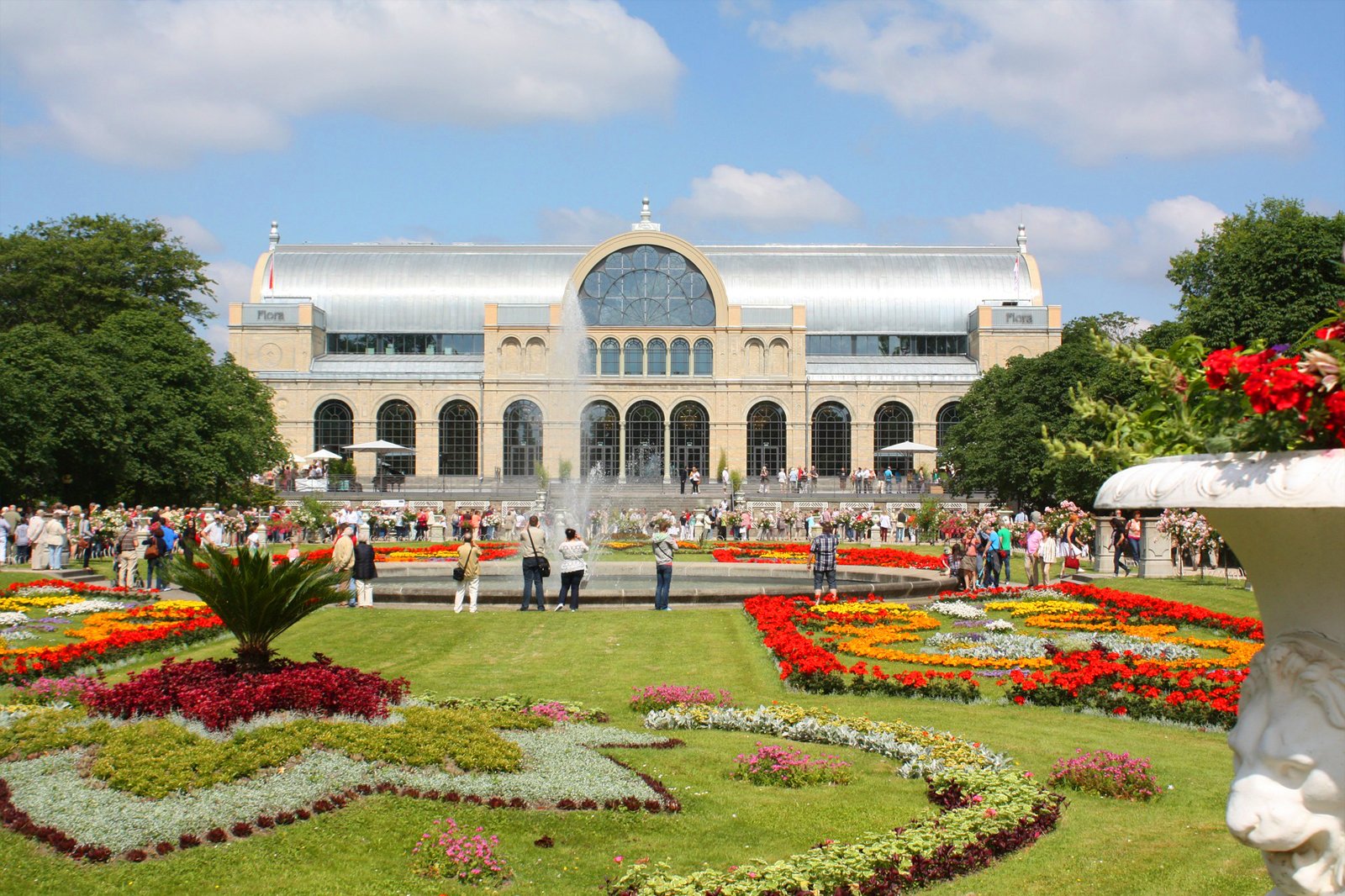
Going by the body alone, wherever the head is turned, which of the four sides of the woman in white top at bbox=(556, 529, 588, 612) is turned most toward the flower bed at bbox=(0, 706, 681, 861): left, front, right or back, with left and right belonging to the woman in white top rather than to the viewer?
back

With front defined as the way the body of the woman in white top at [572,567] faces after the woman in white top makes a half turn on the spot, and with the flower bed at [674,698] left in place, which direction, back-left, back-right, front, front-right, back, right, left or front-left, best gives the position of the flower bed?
front

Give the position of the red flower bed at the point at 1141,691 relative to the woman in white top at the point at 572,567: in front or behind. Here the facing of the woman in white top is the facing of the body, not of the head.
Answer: behind

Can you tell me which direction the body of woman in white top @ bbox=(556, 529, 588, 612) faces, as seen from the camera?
away from the camera

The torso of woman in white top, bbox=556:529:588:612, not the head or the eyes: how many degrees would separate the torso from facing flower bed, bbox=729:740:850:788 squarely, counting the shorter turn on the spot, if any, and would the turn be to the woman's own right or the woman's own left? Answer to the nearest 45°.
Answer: approximately 180°

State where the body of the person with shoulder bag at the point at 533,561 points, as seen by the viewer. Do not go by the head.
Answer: away from the camera

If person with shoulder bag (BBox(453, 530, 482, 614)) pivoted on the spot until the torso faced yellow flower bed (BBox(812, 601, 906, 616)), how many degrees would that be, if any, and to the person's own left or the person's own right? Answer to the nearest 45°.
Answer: approximately 90° to the person's own right

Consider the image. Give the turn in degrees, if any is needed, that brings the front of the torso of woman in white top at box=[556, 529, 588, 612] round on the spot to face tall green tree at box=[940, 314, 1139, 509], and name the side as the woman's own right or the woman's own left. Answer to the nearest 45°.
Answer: approximately 45° to the woman's own right

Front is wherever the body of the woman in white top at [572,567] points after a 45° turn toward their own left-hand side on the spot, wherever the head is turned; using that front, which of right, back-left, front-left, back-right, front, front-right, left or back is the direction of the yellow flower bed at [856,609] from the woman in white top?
back-right

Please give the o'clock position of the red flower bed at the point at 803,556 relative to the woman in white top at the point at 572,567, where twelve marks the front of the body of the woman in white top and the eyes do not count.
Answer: The red flower bed is roughly at 1 o'clock from the woman in white top.

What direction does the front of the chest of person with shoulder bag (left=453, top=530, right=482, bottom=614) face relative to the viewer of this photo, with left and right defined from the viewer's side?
facing away from the viewer

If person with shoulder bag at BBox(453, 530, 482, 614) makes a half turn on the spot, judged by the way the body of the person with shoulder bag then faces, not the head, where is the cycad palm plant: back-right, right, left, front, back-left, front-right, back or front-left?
front

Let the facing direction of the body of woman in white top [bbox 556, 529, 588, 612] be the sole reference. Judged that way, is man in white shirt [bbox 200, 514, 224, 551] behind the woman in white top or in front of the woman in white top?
in front

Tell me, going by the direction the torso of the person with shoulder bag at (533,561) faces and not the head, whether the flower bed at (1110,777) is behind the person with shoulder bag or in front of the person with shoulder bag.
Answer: behind

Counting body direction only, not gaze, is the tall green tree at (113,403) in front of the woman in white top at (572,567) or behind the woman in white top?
in front

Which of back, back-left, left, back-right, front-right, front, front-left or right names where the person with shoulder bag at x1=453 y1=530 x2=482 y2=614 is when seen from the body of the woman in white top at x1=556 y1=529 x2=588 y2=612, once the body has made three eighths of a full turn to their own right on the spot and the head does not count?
back-right
